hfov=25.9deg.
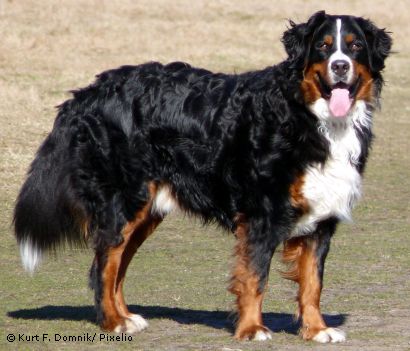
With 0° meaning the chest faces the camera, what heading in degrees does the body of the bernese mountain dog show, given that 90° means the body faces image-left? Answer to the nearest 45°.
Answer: approximately 315°
